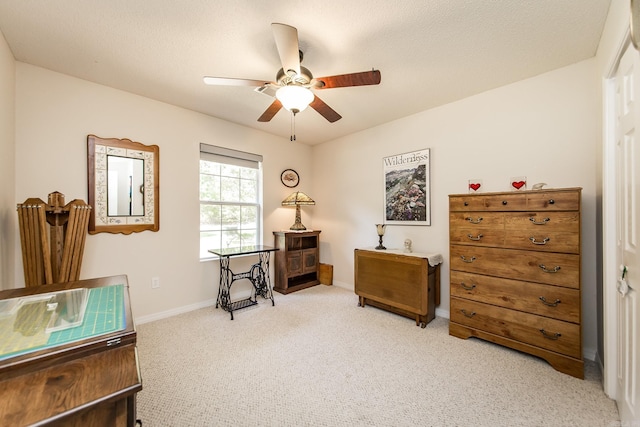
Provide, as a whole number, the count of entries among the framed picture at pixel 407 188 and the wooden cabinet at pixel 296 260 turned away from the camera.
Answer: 0

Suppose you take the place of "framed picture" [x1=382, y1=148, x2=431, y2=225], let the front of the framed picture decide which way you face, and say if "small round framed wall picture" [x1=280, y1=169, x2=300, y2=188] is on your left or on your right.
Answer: on your right

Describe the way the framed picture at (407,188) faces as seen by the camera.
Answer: facing the viewer and to the left of the viewer

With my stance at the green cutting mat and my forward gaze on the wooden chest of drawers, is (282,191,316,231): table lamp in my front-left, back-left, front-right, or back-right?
front-left

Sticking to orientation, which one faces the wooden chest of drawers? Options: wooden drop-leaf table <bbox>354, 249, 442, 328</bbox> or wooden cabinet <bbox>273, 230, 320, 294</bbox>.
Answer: wooden cabinet <bbox>273, 230, 320, 294</bbox>

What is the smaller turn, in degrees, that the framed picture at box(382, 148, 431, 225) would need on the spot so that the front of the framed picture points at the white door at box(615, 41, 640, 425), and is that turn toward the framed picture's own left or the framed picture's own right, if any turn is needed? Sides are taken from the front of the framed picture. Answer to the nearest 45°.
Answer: approximately 90° to the framed picture's own left

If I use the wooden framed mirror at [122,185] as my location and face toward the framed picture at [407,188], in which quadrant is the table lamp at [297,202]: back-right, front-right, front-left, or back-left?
front-left

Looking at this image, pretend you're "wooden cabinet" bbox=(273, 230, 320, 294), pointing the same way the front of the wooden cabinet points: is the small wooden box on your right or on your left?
on your left

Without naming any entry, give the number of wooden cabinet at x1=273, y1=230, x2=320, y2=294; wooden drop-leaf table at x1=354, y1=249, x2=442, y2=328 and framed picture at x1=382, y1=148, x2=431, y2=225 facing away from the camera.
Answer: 0

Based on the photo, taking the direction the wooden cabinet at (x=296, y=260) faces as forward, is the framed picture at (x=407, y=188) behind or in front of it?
in front

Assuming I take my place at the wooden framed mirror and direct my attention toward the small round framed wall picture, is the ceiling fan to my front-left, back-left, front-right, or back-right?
front-right

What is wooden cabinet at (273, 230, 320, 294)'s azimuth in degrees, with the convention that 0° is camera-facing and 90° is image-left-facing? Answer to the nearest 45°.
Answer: approximately 315°
